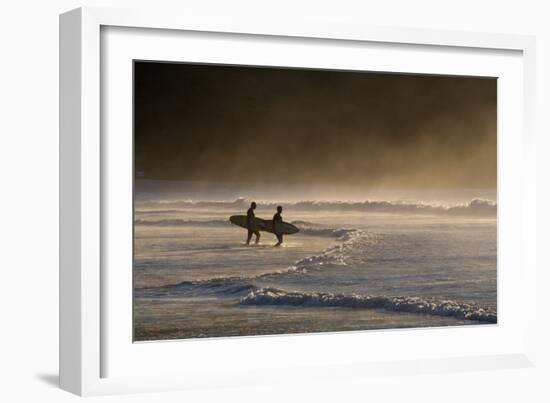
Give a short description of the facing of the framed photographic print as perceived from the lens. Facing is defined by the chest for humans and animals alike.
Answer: facing the viewer and to the right of the viewer
